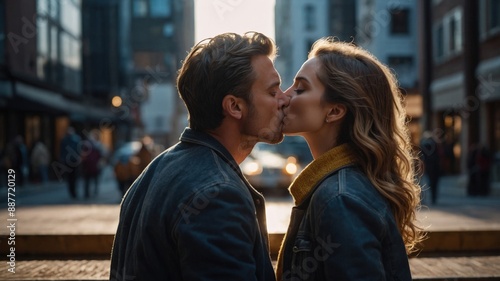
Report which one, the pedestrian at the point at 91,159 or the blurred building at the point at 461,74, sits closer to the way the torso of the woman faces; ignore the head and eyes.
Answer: the pedestrian

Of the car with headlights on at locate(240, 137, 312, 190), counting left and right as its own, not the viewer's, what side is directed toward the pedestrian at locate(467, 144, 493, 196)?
left

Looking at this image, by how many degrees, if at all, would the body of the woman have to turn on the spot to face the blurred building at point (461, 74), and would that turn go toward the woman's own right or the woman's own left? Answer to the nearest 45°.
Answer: approximately 90° to the woman's own right

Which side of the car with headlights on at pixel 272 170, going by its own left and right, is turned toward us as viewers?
front

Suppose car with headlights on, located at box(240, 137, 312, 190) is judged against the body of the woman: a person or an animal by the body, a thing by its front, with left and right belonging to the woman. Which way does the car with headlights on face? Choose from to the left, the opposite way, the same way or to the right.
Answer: to the left

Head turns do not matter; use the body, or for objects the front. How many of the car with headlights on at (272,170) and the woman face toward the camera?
1

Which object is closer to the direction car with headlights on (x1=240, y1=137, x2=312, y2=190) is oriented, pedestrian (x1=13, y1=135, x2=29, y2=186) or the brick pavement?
the brick pavement

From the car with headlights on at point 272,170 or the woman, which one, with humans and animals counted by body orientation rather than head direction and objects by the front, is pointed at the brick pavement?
the car with headlights on

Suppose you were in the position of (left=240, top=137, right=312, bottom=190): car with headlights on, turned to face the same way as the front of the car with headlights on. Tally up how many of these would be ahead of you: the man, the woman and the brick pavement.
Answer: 3

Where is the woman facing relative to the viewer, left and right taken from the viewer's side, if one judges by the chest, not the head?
facing to the left of the viewer

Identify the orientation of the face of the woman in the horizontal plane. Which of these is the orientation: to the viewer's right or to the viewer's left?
to the viewer's left

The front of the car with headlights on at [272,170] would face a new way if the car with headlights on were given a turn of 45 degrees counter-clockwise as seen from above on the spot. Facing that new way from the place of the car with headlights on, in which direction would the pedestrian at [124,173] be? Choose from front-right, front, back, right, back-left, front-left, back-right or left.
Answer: right

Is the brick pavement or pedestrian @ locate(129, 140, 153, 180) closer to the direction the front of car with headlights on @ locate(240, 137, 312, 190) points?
the brick pavement

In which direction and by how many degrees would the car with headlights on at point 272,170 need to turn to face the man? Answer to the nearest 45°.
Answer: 0° — it already faces them

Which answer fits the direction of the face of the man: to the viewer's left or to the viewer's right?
to the viewer's right
